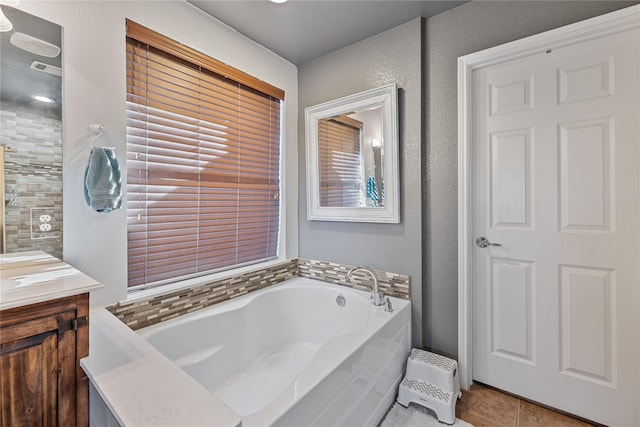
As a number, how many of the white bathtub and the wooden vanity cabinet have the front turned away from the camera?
0

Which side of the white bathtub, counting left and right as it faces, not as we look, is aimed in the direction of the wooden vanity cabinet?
right

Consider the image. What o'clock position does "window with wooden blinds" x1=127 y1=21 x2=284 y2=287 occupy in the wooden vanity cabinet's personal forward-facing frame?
The window with wooden blinds is roughly at 9 o'clock from the wooden vanity cabinet.

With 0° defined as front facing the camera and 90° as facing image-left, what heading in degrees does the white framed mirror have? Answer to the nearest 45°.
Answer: approximately 45°

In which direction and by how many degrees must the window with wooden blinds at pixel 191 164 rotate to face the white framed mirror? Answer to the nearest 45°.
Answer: approximately 45° to its left

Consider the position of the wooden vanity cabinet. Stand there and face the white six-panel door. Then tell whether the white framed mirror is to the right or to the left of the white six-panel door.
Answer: left

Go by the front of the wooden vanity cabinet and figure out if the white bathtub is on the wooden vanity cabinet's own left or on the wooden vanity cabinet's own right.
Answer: on the wooden vanity cabinet's own left

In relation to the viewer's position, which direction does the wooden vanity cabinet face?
facing the viewer and to the right of the viewer
